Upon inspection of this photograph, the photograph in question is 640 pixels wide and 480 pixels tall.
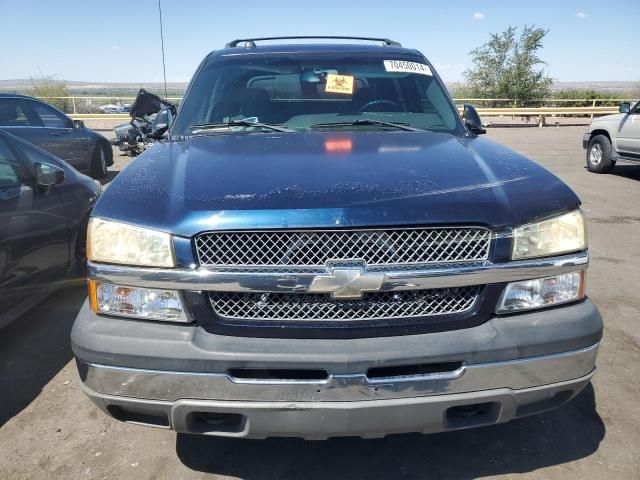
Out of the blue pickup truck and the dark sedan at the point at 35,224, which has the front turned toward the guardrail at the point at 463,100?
the dark sedan

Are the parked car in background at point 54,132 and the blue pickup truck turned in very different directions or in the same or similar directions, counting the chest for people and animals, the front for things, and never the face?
very different directions

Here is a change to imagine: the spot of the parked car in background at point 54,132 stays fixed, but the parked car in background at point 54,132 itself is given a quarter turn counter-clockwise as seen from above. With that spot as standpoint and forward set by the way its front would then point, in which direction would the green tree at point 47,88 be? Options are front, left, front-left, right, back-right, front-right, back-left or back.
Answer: front-right

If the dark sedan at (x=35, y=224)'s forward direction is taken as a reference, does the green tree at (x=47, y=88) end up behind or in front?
in front

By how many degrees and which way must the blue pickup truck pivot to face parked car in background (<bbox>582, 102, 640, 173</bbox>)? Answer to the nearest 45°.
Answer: approximately 135° to its left

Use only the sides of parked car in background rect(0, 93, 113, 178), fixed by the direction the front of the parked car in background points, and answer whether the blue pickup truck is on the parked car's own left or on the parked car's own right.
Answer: on the parked car's own right

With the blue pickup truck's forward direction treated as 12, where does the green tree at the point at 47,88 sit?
The green tree is roughly at 5 o'clock from the blue pickup truck.

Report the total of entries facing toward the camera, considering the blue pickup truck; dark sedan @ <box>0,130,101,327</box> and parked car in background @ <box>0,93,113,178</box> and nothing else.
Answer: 1

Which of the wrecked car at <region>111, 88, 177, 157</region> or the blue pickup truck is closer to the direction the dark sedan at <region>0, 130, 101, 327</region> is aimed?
the wrecked car

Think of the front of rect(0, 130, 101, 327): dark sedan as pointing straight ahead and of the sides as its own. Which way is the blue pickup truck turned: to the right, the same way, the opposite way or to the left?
the opposite way

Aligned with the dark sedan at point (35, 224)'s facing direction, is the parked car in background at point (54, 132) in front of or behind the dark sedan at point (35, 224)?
in front

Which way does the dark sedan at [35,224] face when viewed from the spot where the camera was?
facing away from the viewer and to the right of the viewer
